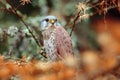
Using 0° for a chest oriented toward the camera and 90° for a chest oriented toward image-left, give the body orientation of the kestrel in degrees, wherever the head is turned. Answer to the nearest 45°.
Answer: approximately 45°
